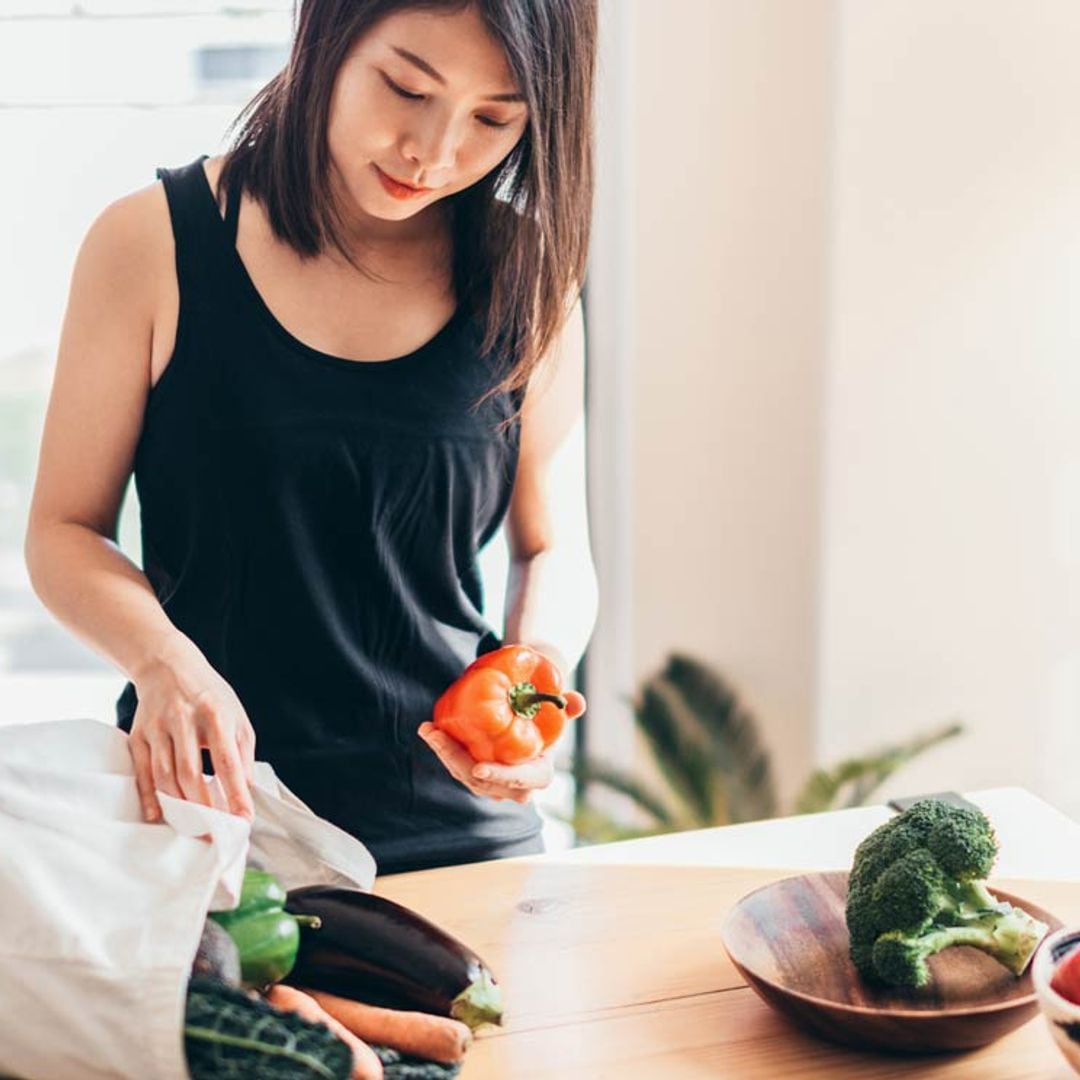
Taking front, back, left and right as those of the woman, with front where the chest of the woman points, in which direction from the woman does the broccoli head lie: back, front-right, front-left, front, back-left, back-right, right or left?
front-left

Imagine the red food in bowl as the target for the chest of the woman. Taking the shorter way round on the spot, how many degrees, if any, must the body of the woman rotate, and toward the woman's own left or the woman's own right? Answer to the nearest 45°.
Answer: approximately 45° to the woman's own left

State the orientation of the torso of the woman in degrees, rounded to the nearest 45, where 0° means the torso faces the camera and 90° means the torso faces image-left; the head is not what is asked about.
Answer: approximately 0°
